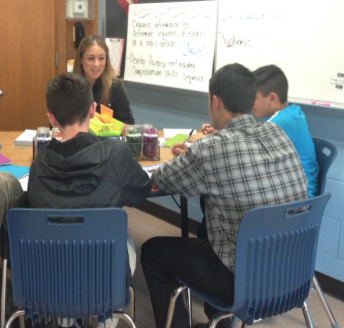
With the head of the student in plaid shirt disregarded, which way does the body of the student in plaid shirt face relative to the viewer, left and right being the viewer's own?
facing away from the viewer and to the left of the viewer

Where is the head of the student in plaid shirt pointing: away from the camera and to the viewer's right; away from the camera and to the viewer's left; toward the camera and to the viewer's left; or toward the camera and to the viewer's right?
away from the camera and to the viewer's left

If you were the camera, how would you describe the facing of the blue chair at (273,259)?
facing away from the viewer and to the left of the viewer

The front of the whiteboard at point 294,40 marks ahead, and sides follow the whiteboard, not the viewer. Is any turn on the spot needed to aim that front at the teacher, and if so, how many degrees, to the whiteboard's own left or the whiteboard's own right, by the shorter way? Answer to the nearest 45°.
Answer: approximately 45° to the whiteboard's own right

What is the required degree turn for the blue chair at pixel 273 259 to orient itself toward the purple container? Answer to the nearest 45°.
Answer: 0° — it already faces it

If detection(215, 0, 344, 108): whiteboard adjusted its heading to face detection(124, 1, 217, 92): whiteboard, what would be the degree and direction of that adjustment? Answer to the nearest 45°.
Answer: approximately 90° to its right

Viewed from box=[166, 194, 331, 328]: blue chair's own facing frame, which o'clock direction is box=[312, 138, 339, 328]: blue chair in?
box=[312, 138, 339, 328]: blue chair is roughly at 2 o'clock from box=[166, 194, 331, 328]: blue chair.
